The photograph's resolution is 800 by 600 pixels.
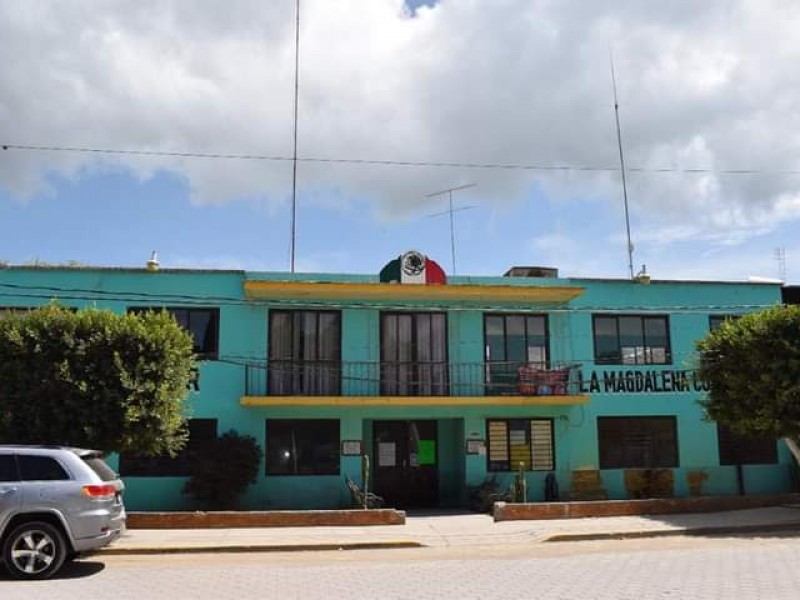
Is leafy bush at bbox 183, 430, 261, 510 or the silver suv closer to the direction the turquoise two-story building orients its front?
the silver suv

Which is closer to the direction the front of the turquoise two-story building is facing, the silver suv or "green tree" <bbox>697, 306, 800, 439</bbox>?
the silver suv

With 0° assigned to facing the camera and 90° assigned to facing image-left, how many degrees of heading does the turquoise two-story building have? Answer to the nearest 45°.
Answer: approximately 0°

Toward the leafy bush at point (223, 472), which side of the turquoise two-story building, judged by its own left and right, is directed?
right

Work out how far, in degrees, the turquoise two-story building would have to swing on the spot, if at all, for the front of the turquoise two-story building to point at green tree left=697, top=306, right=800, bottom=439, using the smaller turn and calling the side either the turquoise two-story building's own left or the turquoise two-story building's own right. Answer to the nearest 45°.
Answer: approximately 45° to the turquoise two-story building's own left
